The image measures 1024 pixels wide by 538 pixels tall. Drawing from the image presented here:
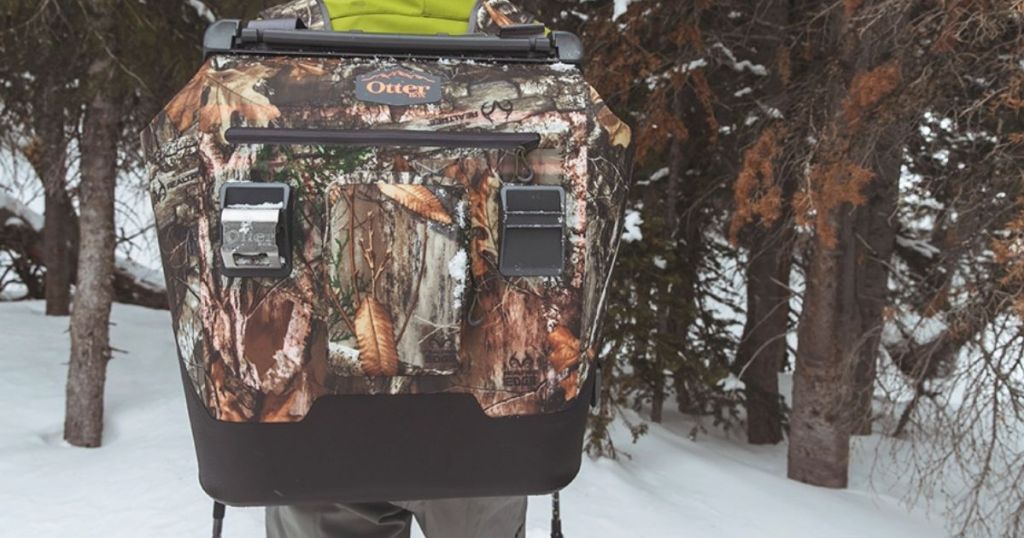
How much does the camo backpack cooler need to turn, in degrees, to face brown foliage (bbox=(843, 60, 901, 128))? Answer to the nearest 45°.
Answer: approximately 135° to its left

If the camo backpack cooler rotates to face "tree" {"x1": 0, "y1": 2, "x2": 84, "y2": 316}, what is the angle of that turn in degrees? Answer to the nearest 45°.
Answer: approximately 135° to its right

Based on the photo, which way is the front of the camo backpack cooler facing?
toward the camera
